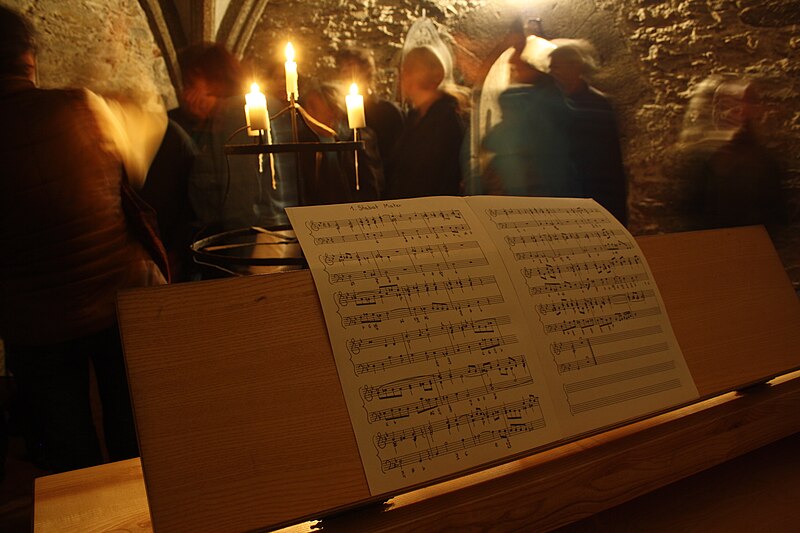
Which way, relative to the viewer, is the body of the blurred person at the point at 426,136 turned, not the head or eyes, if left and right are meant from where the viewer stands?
facing the viewer and to the left of the viewer

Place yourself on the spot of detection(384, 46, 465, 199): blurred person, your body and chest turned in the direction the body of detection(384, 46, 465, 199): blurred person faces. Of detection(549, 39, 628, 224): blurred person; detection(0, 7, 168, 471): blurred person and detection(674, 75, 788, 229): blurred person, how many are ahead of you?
1

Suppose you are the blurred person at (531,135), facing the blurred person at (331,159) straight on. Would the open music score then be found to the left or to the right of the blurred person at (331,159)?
left

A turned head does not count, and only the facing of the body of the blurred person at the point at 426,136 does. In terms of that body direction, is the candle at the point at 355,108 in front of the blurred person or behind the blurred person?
in front
